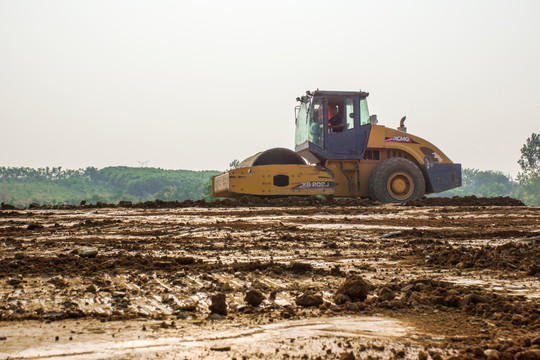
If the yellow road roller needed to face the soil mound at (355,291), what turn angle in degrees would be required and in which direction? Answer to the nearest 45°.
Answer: approximately 90° to its left

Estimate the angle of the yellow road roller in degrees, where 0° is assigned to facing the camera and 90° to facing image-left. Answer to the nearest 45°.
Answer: approximately 90°
